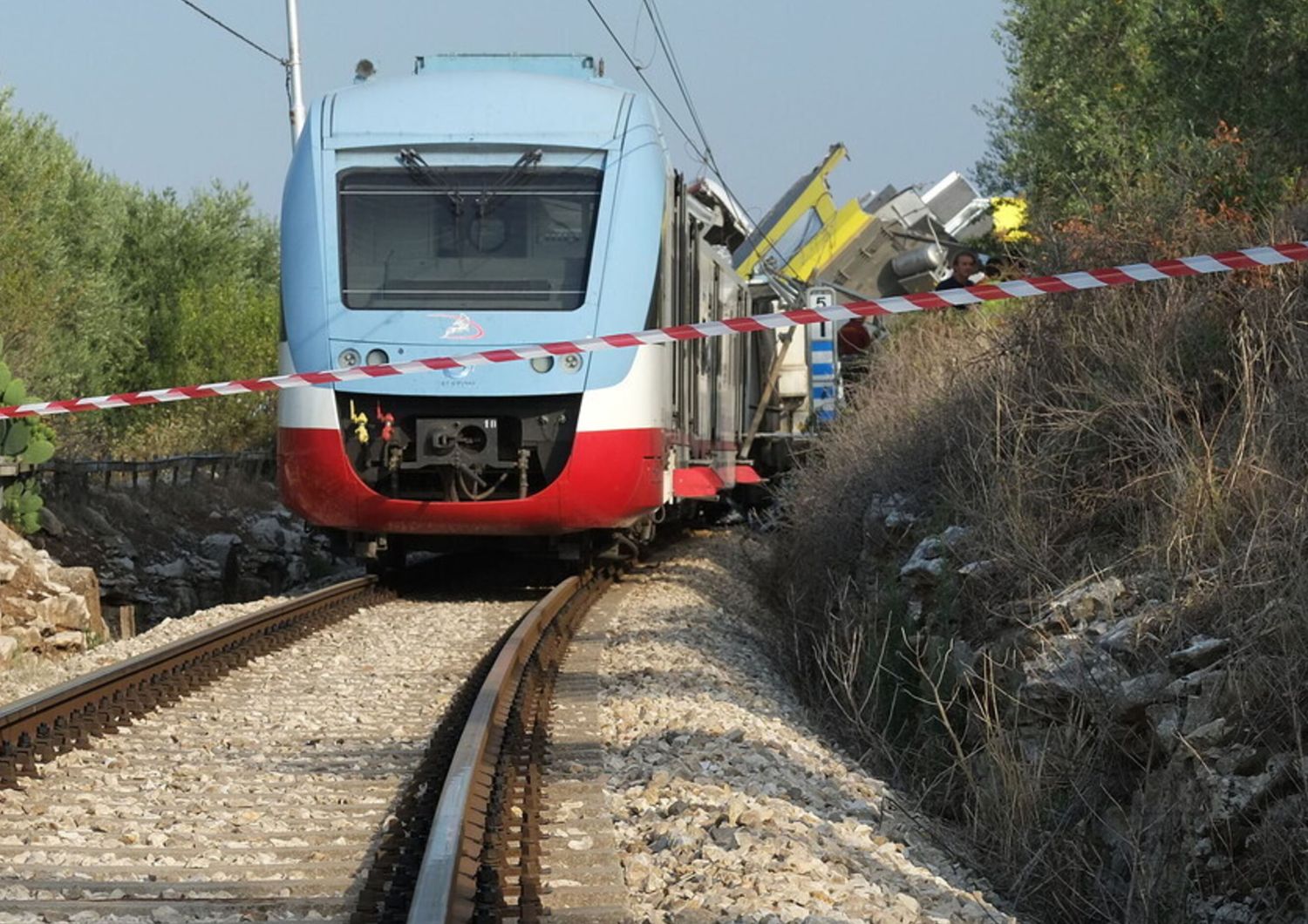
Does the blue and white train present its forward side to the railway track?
yes

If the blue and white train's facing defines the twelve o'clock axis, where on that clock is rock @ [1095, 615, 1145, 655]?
The rock is roughly at 11 o'clock from the blue and white train.

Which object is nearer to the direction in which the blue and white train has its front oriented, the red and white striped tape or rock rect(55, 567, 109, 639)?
the red and white striped tape

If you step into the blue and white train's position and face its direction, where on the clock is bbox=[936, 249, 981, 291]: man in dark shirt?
The man in dark shirt is roughly at 7 o'clock from the blue and white train.

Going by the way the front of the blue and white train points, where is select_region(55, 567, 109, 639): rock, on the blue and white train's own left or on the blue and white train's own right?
on the blue and white train's own right

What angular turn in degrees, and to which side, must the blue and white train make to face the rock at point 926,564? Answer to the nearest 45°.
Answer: approximately 45° to its left

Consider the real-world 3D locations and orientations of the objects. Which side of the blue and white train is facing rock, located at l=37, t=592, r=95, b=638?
front

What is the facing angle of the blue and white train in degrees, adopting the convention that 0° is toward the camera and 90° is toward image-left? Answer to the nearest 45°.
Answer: approximately 0°

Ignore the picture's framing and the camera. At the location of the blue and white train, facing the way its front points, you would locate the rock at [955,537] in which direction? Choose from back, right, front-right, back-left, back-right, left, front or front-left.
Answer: front-left
